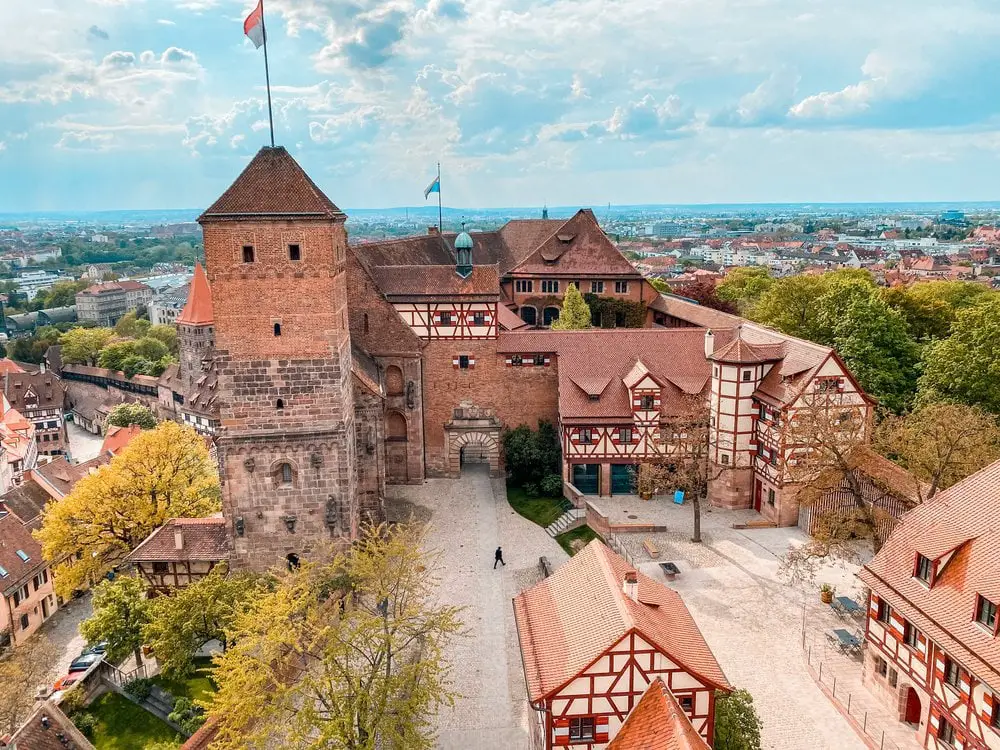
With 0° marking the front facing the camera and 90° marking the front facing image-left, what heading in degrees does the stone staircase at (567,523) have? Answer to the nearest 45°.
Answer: approximately 45°

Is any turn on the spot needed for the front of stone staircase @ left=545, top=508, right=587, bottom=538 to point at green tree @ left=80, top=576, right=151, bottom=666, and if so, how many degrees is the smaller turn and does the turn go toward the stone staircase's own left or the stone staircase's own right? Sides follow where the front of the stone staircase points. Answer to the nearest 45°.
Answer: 0° — it already faces it

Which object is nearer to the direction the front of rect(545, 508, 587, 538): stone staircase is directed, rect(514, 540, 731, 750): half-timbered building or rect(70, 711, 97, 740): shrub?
the shrub

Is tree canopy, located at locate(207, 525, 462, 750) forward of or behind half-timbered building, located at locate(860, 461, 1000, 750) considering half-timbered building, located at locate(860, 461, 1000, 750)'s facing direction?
forward

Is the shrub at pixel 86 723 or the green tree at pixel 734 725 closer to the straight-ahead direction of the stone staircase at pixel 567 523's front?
the shrub

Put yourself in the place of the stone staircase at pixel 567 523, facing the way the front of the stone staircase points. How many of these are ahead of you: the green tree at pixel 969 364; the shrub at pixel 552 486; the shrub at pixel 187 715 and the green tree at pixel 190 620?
2

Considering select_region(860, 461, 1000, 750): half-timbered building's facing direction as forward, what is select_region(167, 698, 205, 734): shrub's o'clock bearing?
The shrub is roughly at 1 o'clock from the half-timbered building.

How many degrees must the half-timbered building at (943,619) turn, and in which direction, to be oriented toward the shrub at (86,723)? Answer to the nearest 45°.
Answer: approximately 45° to its right

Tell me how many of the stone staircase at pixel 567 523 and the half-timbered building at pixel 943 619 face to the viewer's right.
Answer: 0

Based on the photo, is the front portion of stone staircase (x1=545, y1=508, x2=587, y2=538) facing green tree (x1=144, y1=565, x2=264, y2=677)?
yes

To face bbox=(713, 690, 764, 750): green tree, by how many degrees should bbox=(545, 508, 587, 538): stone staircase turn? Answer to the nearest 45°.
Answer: approximately 45° to its left

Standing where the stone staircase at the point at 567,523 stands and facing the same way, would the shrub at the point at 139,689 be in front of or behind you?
in front

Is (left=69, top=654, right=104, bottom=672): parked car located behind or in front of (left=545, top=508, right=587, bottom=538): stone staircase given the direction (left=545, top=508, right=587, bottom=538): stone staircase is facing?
in front

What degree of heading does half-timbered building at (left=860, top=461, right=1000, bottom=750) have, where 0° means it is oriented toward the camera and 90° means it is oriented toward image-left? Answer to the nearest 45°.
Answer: approximately 45°
